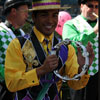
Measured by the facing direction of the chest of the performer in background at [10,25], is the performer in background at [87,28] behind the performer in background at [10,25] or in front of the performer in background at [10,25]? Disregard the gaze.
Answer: in front

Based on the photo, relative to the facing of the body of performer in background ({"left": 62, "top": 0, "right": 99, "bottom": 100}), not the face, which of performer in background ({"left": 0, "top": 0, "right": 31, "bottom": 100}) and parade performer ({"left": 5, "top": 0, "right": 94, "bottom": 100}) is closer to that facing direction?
the parade performer

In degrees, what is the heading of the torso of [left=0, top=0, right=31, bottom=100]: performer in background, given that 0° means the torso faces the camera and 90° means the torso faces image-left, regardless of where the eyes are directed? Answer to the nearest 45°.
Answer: approximately 315°

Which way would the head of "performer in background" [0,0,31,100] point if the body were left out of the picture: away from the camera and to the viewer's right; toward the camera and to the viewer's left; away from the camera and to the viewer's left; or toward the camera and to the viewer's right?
toward the camera and to the viewer's right
